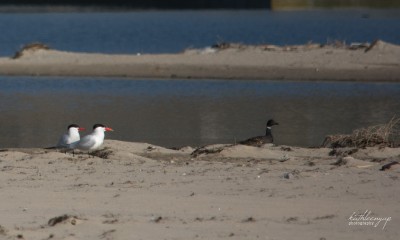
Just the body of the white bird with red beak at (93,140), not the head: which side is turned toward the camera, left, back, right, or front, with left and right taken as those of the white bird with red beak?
right

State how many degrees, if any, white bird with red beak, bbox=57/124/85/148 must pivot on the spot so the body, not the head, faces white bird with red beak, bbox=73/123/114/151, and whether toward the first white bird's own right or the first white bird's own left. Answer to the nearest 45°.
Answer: approximately 45° to the first white bird's own right

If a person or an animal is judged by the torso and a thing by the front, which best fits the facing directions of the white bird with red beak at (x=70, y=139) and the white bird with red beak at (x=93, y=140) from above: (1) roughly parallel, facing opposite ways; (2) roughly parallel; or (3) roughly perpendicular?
roughly parallel

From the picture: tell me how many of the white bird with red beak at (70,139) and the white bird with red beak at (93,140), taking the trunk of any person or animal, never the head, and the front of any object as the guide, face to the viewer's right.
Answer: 2

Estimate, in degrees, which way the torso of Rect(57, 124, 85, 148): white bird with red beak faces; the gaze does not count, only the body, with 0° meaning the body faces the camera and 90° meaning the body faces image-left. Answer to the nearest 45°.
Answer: approximately 270°

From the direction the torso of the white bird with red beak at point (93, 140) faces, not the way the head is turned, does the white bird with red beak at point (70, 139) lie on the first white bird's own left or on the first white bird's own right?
on the first white bird's own left
